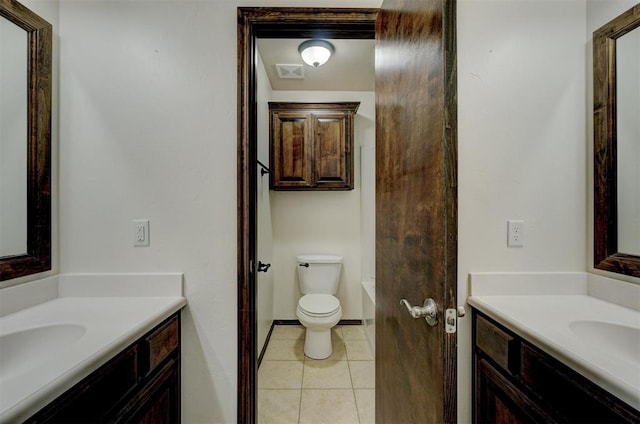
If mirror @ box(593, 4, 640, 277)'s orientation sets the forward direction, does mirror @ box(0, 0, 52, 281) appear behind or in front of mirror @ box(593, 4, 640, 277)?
in front

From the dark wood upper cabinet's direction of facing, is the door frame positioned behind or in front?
in front

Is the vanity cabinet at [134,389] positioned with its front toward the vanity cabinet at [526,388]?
yes

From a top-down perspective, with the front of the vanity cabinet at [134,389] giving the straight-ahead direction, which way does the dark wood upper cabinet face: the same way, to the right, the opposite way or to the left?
to the right

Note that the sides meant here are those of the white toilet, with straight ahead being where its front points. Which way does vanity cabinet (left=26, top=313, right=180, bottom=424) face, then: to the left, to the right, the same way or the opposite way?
to the left

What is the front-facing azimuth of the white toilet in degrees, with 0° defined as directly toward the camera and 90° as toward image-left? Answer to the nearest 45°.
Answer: approximately 0°

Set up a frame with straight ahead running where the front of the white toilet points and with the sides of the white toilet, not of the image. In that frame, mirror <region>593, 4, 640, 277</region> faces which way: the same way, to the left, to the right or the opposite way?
to the right

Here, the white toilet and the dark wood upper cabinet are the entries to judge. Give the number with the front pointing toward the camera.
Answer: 2

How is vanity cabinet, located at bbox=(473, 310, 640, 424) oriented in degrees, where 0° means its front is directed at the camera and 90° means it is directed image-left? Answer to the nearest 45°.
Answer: approximately 45°

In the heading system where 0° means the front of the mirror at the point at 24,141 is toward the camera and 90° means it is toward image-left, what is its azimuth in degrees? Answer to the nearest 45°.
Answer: approximately 315°
